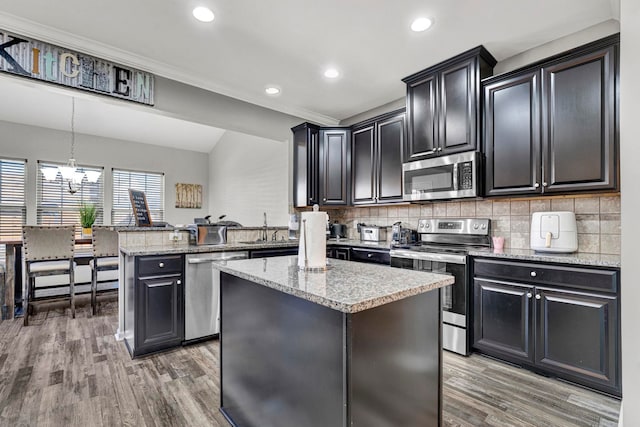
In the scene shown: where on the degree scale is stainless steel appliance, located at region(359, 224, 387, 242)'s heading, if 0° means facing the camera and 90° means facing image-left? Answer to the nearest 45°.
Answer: approximately 45°

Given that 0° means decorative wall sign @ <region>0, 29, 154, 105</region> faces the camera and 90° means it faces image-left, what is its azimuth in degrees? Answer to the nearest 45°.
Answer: approximately 315°

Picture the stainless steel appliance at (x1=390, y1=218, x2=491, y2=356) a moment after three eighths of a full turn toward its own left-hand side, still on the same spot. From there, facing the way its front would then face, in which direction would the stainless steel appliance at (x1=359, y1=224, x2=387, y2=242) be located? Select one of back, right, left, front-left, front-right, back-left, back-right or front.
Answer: back-left

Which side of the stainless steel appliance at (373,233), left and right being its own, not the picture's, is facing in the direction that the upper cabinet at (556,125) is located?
left

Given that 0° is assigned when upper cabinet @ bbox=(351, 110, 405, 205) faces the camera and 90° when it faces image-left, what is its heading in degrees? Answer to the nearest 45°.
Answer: approximately 45°
